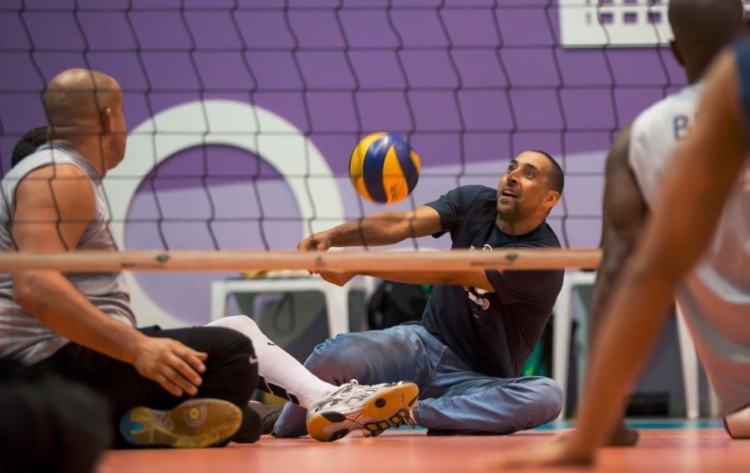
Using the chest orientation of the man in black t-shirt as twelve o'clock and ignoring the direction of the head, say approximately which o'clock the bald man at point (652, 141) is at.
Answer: The bald man is roughly at 10 o'clock from the man in black t-shirt.

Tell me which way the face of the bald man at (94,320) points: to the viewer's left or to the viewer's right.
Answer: to the viewer's right

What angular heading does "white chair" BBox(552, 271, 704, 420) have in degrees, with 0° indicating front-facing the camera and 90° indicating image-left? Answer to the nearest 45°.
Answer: approximately 0°

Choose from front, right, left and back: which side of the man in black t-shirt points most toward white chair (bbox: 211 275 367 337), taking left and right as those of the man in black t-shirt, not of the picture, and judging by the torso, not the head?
right

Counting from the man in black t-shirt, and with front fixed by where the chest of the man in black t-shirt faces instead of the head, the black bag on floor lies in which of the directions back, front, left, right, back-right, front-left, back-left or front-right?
back-right

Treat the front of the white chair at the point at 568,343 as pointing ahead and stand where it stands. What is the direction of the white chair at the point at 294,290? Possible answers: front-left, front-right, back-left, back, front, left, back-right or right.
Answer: right

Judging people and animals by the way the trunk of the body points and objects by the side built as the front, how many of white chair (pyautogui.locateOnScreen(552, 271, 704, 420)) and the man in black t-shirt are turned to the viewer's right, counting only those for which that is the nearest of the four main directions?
0

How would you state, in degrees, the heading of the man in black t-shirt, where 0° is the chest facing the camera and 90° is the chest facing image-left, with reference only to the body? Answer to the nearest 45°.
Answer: approximately 45°

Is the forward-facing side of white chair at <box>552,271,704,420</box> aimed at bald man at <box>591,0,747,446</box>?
yes

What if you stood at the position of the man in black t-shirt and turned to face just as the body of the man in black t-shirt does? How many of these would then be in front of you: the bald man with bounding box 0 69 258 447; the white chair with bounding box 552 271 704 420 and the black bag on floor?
1

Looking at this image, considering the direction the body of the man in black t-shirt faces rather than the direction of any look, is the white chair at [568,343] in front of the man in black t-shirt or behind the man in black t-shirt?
behind

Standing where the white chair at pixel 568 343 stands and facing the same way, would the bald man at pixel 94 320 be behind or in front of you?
in front
